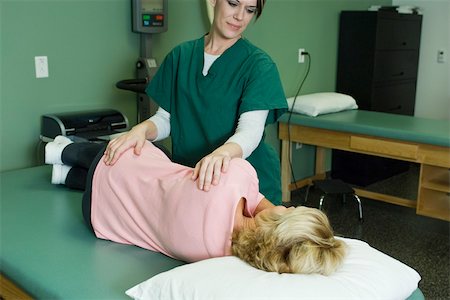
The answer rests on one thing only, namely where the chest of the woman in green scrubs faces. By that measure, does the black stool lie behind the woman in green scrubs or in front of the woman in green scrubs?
behind

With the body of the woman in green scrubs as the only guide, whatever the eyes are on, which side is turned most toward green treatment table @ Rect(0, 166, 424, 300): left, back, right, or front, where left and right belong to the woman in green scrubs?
front

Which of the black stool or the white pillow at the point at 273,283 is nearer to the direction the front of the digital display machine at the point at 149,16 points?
the white pillow

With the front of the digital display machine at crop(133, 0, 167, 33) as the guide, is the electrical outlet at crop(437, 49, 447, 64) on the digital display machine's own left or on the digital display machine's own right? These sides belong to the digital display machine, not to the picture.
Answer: on the digital display machine's own left

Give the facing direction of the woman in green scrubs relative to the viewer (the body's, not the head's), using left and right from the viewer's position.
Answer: facing the viewer and to the left of the viewer

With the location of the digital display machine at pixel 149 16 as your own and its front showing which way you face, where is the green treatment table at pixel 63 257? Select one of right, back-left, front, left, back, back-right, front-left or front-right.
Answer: front

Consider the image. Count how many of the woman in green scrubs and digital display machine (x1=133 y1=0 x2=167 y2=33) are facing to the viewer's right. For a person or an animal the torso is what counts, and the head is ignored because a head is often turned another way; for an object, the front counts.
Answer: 0

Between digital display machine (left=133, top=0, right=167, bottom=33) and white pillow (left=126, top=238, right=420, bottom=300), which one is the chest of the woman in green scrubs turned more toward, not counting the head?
the white pillow

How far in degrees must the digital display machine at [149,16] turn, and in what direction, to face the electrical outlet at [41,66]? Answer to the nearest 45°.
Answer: approximately 45° to its right

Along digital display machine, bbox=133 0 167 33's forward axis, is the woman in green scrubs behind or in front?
in front

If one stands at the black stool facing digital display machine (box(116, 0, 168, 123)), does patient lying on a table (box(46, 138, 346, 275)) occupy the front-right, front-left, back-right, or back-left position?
front-left

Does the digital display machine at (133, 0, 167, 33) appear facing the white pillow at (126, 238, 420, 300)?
yes

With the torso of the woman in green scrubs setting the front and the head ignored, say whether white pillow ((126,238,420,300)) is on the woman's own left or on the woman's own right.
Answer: on the woman's own left

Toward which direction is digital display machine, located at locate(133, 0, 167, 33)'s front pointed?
toward the camera

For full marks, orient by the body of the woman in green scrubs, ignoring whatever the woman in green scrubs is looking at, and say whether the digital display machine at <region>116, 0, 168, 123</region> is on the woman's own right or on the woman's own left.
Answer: on the woman's own right
